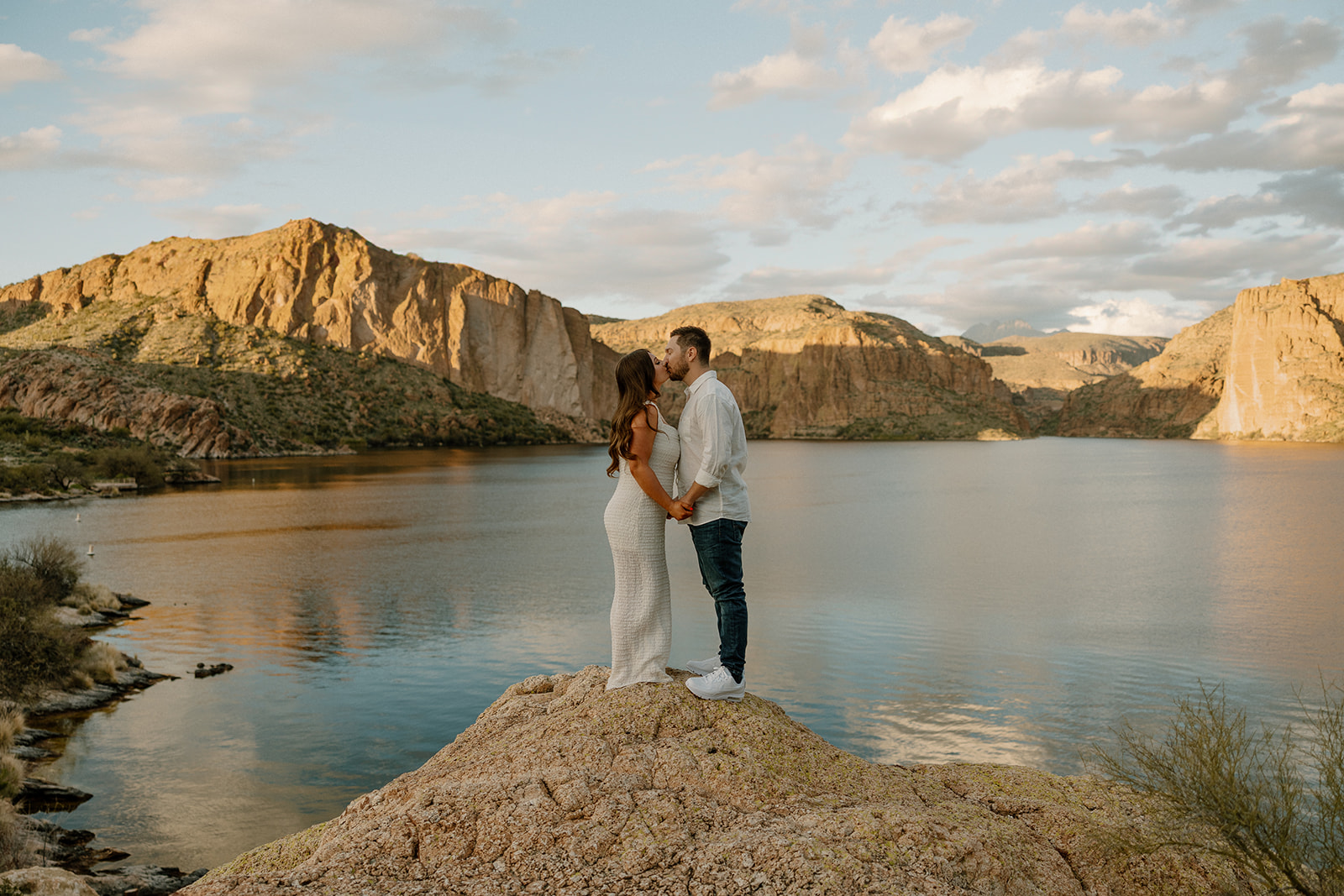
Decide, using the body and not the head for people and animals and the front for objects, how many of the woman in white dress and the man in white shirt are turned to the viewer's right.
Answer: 1

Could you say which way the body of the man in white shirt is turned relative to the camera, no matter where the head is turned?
to the viewer's left

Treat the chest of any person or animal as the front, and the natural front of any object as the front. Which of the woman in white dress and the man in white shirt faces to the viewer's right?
the woman in white dress

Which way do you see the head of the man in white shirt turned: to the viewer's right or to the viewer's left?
to the viewer's left

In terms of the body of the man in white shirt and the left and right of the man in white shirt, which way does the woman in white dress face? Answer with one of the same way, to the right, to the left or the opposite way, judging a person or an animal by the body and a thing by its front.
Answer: the opposite way

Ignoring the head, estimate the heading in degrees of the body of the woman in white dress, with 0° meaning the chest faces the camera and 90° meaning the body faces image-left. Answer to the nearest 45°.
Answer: approximately 270°

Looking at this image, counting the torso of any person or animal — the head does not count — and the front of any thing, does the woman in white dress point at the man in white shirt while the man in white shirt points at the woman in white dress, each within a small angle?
yes

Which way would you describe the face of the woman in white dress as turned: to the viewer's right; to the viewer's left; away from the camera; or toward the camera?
to the viewer's right
